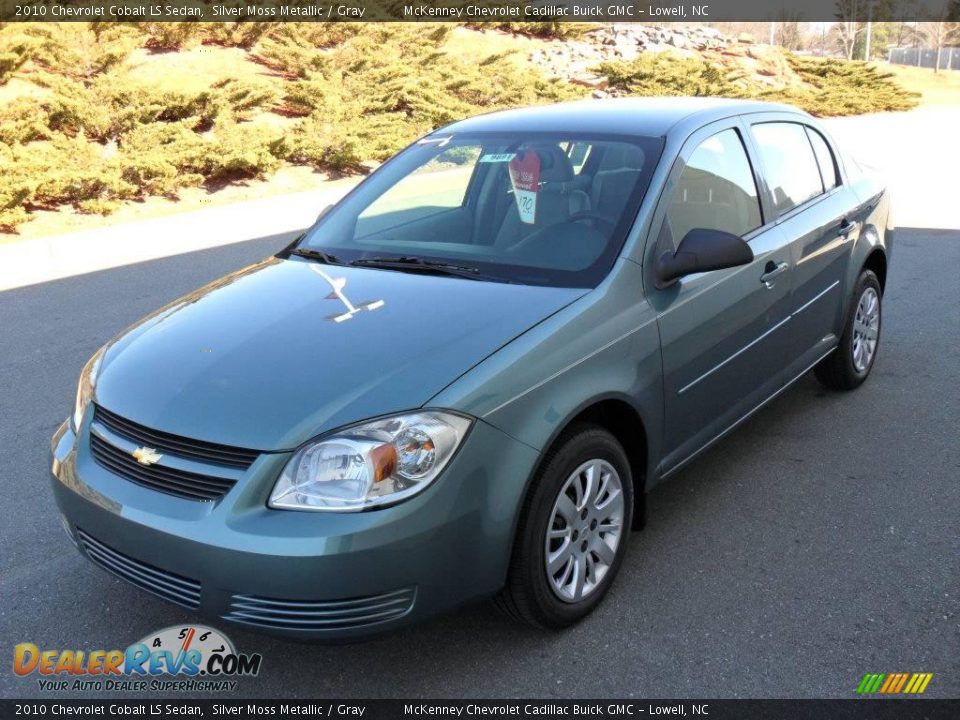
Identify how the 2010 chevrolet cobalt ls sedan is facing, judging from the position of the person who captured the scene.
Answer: facing the viewer and to the left of the viewer
